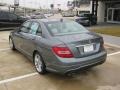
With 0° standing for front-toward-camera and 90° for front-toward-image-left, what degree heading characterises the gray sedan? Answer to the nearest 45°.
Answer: approximately 135°
